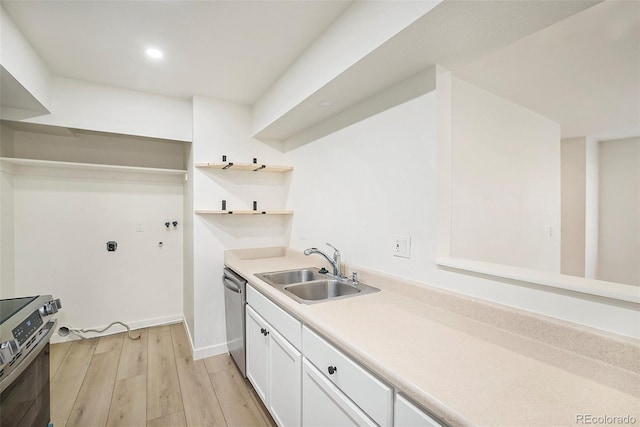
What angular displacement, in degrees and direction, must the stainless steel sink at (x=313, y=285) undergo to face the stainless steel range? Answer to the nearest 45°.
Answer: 0° — it already faces it

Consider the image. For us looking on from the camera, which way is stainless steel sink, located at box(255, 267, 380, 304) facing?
facing the viewer and to the left of the viewer

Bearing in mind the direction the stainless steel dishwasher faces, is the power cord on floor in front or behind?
in front

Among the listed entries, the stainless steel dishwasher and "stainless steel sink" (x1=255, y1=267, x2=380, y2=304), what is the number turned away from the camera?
0

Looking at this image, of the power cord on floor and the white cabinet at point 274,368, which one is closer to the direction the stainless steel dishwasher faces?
the power cord on floor

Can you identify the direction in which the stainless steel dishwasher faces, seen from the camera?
facing to the left of the viewer
